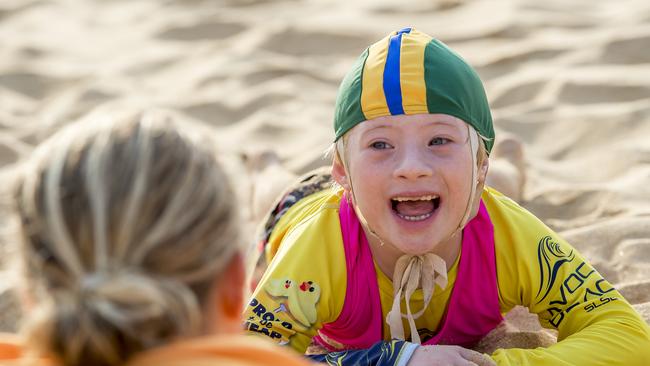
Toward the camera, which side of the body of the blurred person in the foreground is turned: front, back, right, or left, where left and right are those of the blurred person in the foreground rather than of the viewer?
back

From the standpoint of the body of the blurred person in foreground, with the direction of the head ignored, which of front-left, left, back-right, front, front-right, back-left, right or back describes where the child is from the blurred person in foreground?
front-right
